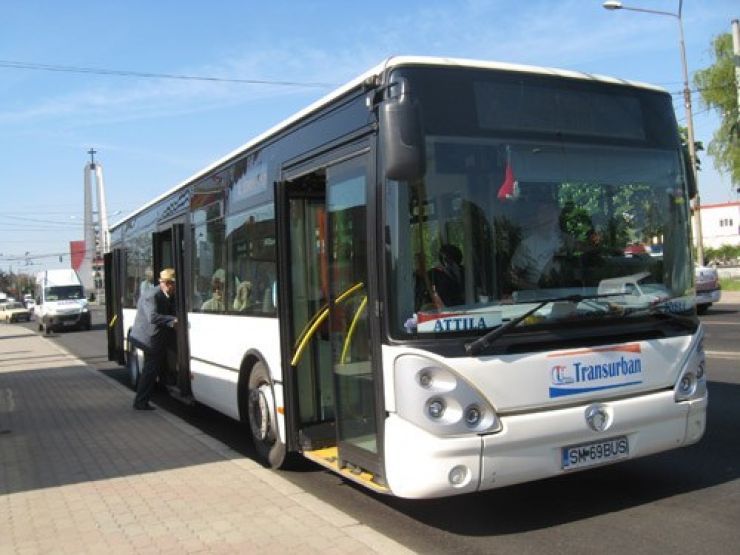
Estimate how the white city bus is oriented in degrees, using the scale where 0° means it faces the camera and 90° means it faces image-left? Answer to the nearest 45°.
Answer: approximately 315°

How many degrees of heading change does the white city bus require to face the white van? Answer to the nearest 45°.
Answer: approximately 180°

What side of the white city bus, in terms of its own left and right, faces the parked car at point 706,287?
left
